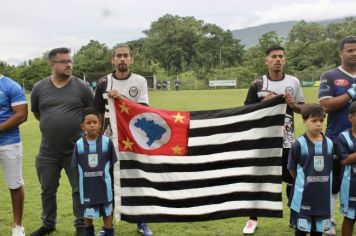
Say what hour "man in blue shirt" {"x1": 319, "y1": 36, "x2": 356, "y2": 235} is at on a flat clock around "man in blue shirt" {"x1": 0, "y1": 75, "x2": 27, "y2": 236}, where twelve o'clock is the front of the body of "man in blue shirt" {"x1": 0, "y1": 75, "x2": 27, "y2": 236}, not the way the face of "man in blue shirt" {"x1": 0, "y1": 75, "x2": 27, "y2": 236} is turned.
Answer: "man in blue shirt" {"x1": 319, "y1": 36, "x2": 356, "y2": 235} is roughly at 10 o'clock from "man in blue shirt" {"x1": 0, "y1": 75, "x2": 27, "y2": 236}.

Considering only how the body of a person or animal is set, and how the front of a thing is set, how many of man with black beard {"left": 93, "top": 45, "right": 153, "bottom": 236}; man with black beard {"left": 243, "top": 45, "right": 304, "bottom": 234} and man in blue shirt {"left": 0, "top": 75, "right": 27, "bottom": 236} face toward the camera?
3

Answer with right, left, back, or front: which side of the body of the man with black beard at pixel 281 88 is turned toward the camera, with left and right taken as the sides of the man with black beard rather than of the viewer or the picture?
front

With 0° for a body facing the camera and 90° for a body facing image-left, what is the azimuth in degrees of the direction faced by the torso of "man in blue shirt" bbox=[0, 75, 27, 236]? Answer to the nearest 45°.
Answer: approximately 0°

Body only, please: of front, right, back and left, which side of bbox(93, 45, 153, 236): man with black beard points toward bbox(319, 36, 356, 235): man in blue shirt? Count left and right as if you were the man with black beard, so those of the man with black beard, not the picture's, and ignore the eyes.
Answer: left

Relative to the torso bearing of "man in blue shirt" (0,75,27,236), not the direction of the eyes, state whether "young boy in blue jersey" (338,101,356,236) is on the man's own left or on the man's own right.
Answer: on the man's own left

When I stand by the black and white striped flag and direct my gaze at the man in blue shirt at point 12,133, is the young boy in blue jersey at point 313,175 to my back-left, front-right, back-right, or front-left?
back-left
